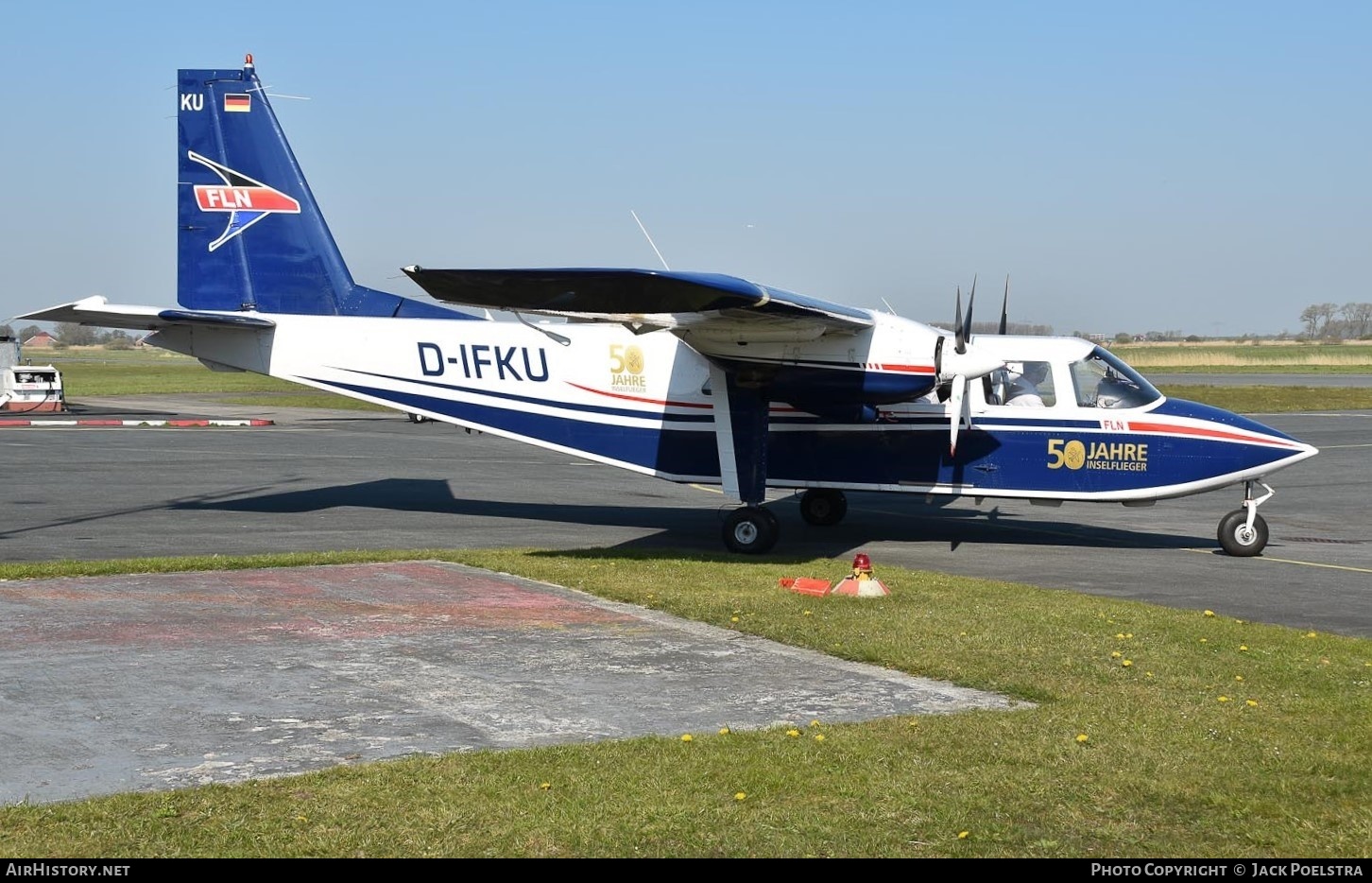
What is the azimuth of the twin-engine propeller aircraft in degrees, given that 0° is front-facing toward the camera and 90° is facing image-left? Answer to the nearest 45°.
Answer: approximately 270°

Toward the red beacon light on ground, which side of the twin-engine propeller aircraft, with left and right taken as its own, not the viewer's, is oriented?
right

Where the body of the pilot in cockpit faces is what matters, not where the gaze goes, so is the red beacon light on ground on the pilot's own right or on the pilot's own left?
on the pilot's own right

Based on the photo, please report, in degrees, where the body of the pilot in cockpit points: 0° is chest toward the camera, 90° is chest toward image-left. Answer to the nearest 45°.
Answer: approximately 270°
